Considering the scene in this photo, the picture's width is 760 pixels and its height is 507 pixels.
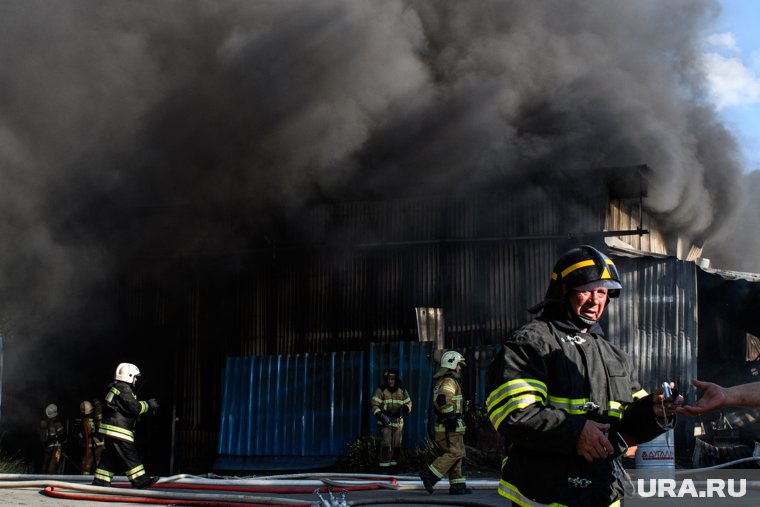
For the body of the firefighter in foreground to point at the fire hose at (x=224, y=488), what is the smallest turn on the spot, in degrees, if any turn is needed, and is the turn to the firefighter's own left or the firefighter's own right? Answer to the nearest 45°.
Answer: approximately 180°

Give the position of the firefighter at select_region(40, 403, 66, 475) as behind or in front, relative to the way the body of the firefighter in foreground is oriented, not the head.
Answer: behind

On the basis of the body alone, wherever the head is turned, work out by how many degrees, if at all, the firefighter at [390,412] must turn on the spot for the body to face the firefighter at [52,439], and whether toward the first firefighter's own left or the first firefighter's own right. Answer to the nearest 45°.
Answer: approximately 135° to the first firefighter's own right

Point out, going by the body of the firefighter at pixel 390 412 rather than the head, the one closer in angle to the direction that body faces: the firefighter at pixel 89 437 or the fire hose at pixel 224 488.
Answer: the fire hose

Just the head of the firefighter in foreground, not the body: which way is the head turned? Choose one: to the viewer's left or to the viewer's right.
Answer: to the viewer's right

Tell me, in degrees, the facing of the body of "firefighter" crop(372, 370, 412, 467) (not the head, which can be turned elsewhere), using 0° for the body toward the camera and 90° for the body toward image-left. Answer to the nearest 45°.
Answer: approximately 0°
